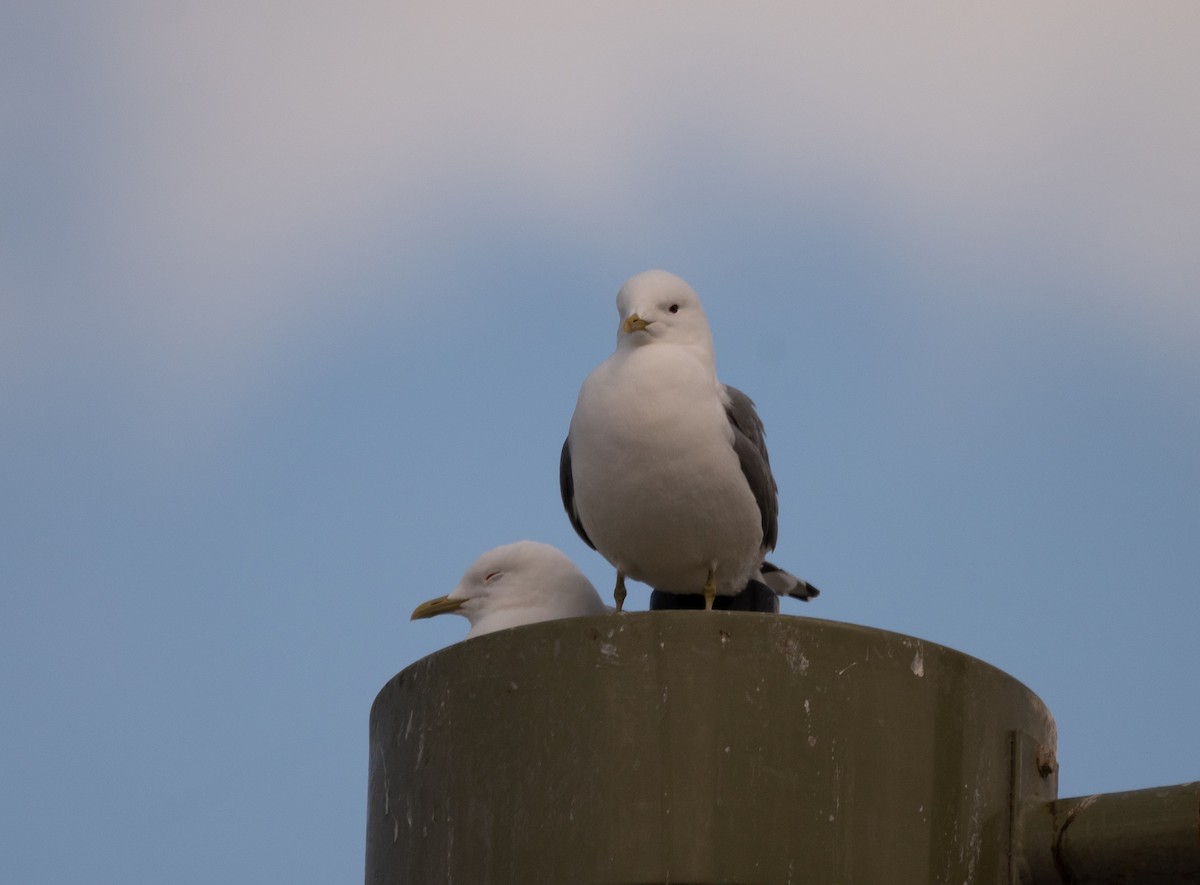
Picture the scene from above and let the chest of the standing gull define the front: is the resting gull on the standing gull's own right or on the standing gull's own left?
on the standing gull's own right
